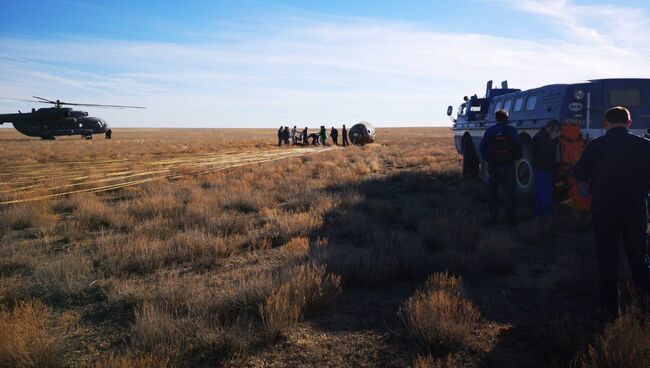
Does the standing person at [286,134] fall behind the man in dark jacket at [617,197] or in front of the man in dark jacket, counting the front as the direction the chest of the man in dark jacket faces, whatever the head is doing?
in front

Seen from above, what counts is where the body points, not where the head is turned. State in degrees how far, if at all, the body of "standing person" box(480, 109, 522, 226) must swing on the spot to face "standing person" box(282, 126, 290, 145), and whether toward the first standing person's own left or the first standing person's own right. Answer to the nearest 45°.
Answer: approximately 45° to the first standing person's own left

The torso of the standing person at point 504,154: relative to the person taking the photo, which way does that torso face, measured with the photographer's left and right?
facing away from the viewer

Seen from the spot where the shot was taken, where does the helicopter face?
facing to the right of the viewer

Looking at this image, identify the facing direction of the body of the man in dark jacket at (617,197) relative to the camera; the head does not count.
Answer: away from the camera

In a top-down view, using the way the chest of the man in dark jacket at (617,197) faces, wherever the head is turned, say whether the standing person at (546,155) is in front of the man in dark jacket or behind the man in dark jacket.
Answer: in front

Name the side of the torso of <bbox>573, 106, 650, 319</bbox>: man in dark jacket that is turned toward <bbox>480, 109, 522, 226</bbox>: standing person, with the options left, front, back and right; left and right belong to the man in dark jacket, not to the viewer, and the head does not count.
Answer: front

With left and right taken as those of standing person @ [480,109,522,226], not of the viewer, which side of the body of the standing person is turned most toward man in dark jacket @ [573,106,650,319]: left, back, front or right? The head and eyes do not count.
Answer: back

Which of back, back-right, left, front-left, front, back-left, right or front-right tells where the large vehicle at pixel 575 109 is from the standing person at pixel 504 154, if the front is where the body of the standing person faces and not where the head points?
front-right

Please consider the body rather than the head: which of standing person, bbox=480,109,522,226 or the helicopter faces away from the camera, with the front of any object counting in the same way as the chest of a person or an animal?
the standing person
